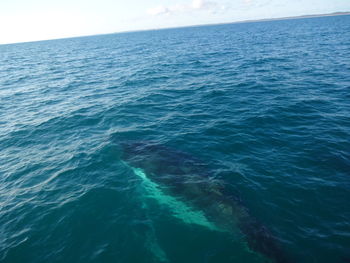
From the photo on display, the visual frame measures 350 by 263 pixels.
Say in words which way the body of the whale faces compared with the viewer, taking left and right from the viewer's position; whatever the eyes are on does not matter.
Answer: facing away from the viewer and to the left of the viewer
